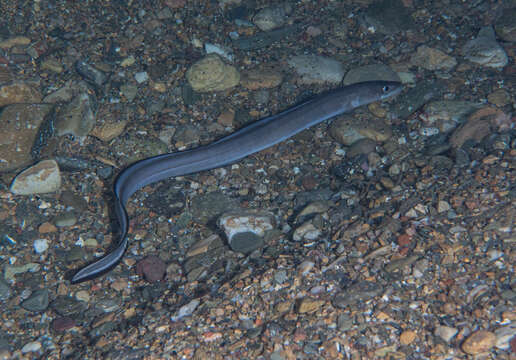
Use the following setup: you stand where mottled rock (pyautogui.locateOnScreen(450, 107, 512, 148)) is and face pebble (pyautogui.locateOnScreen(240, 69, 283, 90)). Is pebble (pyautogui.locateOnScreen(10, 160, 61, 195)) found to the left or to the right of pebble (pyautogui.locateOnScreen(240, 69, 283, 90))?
left

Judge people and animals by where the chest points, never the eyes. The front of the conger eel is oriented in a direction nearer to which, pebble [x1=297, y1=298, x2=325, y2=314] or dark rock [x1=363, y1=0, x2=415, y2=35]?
the dark rock

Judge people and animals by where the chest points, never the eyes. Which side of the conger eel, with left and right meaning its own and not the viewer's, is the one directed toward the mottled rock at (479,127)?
front

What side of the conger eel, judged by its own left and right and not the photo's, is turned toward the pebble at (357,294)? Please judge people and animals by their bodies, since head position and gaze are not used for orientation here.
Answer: right

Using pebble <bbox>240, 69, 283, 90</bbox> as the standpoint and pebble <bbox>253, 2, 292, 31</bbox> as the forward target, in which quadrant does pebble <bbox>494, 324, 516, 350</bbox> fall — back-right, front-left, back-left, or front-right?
back-right

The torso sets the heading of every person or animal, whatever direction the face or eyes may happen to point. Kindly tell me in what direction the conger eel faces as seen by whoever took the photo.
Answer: facing to the right of the viewer

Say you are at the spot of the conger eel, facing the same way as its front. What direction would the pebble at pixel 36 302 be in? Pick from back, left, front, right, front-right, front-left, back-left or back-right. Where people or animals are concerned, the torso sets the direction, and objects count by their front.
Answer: back-right

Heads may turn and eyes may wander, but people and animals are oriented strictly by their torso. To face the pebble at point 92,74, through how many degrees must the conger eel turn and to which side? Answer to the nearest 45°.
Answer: approximately 135° to its left

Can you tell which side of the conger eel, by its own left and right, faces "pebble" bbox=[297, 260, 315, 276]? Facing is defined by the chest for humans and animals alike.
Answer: right

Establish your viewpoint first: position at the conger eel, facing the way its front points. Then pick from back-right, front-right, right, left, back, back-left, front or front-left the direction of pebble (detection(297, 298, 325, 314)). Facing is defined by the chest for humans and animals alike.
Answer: right

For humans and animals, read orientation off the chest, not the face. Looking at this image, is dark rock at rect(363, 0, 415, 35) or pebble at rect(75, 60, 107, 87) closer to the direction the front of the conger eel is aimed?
the dark rock

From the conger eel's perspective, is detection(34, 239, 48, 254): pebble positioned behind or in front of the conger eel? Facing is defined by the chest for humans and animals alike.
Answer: behind
